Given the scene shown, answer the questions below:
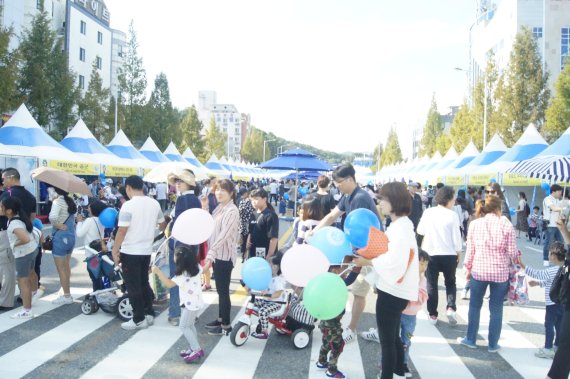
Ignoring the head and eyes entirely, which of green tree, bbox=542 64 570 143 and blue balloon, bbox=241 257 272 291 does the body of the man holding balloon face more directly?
the blue balloon

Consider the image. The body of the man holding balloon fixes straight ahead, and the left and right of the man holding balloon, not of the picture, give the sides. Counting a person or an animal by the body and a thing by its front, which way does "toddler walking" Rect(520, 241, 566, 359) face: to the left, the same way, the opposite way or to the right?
to the right

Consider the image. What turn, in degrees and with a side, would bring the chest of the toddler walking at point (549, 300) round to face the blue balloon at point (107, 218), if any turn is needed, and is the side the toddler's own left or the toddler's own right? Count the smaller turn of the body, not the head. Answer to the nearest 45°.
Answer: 0° — they already face it

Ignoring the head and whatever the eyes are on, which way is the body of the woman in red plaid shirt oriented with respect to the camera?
away from the camera

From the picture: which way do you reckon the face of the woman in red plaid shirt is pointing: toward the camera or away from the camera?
away from the camera

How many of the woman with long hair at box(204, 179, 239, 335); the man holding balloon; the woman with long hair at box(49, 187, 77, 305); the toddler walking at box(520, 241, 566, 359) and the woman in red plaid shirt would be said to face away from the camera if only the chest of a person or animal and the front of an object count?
1

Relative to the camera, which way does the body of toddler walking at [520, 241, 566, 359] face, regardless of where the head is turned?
to the viewer's left

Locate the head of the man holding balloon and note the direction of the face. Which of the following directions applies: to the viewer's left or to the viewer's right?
to the viewer's left

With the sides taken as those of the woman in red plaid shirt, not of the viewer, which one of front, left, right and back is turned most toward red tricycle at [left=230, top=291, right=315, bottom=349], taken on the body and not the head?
left

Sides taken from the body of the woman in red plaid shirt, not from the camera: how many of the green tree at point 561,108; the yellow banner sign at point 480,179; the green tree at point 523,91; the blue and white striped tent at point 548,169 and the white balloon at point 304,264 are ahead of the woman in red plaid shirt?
4

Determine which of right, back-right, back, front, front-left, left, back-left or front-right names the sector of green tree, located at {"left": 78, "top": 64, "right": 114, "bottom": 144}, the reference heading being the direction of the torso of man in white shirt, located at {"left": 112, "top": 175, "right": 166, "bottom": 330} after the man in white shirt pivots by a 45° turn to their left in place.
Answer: right

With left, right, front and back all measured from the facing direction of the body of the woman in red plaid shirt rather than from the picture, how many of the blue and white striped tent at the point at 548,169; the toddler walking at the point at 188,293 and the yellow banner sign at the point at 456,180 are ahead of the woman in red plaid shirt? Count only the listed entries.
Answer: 2
